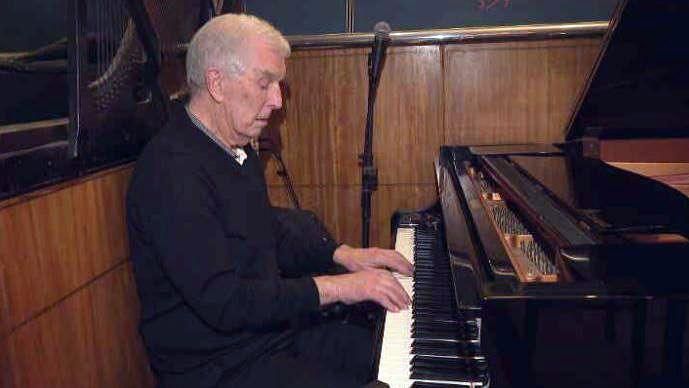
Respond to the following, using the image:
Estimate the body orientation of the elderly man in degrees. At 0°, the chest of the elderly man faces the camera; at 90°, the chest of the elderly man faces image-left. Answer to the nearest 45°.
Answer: approximately 270°

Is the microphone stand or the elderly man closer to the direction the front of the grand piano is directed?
the elderly man

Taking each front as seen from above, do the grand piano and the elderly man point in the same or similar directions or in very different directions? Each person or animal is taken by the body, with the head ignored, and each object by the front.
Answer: very different directions

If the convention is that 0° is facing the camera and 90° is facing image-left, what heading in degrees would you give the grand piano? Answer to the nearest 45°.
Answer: approximately 90°

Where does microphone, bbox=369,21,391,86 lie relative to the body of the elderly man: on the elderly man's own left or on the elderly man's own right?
on the elderly man's own left

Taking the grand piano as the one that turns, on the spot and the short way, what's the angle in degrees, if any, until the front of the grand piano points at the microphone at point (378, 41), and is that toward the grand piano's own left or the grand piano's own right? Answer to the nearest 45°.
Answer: approximately 45° to the grand piano's own right

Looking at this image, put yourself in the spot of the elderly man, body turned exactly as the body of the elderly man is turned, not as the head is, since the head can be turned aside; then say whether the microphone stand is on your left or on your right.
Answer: on your left

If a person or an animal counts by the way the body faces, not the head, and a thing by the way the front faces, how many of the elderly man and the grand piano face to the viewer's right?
1
